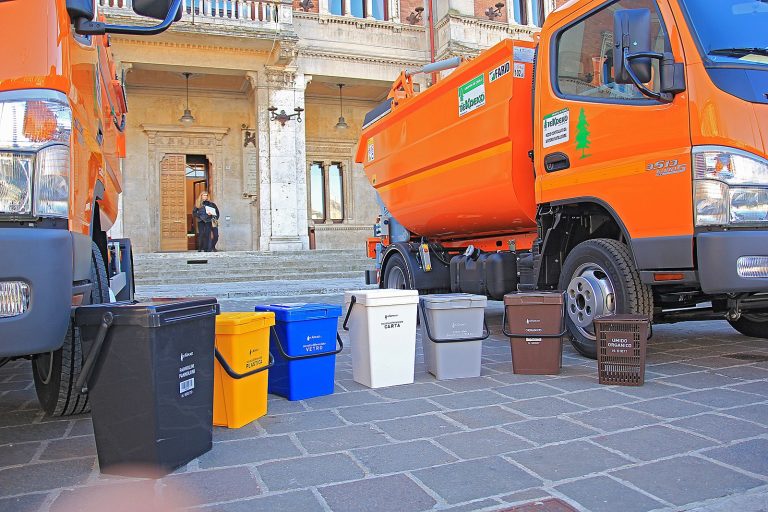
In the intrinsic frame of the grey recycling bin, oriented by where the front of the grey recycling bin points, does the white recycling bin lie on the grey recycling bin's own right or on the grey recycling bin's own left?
on the grey recycling bin's own right

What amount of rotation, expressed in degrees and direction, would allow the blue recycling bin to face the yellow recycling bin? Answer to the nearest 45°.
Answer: approximately 90° to its right

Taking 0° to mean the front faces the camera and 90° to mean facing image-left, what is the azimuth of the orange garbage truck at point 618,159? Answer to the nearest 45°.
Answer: approximately 315°

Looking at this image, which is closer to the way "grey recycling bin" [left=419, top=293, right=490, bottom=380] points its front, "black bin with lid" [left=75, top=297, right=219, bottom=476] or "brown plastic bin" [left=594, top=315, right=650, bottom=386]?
the black bin with lid

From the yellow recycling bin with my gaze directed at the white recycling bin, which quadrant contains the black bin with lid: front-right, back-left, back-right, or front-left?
back-right

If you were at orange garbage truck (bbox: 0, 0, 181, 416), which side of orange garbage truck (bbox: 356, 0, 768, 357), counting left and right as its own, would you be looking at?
right

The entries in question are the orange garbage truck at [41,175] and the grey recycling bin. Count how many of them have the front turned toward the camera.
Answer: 2

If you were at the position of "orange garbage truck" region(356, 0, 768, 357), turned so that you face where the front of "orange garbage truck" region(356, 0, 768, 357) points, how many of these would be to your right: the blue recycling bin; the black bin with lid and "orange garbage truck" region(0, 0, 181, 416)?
3
